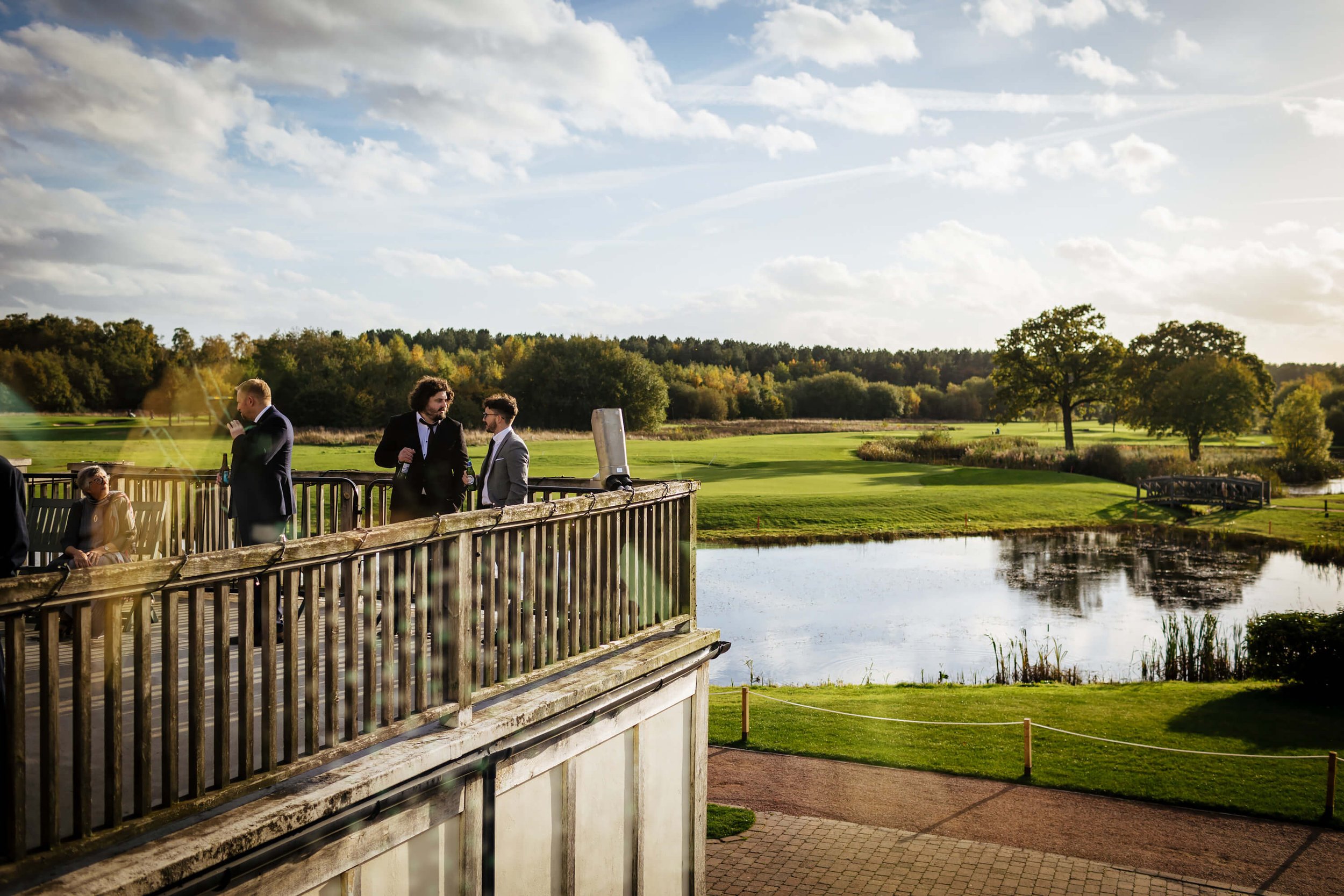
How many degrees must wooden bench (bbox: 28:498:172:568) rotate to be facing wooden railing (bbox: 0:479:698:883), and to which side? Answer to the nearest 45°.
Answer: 0° — it already faces it

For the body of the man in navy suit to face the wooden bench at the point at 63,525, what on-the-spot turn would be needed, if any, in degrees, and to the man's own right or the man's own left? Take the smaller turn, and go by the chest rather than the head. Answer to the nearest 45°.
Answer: approximately 45° to the man's own right

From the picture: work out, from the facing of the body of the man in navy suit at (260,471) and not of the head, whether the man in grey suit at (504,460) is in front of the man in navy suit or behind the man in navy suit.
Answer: behind

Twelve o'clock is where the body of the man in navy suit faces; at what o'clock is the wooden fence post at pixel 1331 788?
The wooden fence post is roughly at 6 o'clock from the man in navy suit.

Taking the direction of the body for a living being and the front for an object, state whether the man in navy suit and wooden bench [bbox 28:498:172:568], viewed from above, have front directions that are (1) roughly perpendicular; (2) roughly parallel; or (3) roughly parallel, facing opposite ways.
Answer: roughly perpendicular

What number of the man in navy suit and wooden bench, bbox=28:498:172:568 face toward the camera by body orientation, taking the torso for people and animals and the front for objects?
1

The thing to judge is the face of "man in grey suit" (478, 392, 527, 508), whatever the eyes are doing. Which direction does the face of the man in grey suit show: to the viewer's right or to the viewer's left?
to the viewer's left

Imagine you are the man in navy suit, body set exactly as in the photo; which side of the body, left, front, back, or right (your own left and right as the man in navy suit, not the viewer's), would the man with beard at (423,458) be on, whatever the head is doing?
back

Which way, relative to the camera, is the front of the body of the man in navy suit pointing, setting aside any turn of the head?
to the viewer's left
